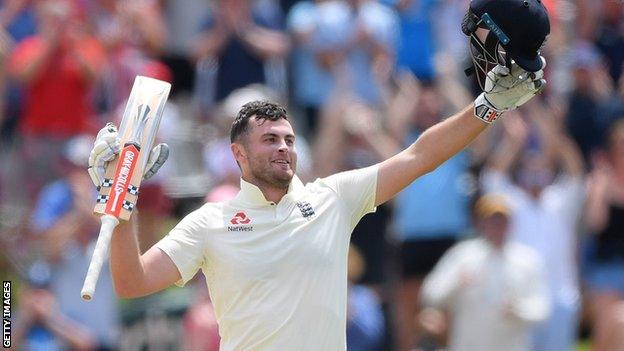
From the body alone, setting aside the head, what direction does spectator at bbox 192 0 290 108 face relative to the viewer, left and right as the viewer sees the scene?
facing the viewer

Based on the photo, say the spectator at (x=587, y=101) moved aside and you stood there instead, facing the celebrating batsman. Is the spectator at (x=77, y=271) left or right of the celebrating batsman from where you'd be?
right

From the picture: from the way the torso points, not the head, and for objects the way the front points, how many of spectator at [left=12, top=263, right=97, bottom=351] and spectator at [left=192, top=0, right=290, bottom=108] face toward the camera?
2

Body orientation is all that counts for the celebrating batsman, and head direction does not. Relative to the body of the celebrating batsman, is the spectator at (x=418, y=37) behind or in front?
behind

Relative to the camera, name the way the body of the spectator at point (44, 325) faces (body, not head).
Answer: toward the camera

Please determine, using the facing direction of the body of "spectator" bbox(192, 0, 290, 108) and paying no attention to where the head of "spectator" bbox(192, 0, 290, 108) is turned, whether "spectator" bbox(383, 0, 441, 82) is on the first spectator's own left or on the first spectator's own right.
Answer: on the first spectator's own left

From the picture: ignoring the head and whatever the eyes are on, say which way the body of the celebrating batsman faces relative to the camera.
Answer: toward the camera

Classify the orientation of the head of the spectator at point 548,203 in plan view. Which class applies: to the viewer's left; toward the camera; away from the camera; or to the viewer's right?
toward the camera

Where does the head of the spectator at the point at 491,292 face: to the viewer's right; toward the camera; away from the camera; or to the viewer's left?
toward the camera
